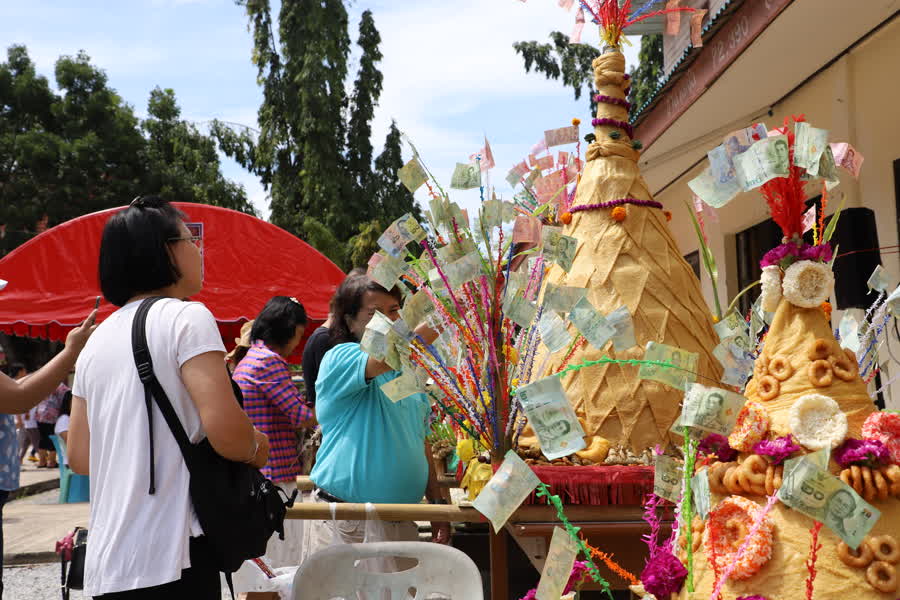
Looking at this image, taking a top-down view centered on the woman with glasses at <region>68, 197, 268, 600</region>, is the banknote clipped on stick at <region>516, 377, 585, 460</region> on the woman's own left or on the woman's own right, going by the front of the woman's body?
on the woman's own right

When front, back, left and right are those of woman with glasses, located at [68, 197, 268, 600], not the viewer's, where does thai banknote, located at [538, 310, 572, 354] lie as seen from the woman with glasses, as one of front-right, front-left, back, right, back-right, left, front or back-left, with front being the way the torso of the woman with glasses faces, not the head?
front-right

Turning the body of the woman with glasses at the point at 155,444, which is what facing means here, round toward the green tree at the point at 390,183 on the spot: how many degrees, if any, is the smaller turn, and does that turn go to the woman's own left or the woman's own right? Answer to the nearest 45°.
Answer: approximately 45° to the woman's own left

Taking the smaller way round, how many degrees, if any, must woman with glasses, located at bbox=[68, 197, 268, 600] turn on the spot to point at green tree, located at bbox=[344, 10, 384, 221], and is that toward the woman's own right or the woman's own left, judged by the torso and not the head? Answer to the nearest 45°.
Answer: approximately 45° to the woman's own left

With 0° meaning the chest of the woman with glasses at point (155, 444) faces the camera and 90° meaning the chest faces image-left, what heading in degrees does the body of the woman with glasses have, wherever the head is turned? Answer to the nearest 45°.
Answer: approximately 225°

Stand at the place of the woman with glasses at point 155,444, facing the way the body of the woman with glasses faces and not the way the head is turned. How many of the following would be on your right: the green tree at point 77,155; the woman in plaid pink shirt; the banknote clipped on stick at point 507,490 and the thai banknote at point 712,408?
2

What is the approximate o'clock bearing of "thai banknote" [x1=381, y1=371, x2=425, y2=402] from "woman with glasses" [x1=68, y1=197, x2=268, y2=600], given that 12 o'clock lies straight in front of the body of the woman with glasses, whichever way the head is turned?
The thai banknote is roughly at 1 o'clock from the woman with glasses.

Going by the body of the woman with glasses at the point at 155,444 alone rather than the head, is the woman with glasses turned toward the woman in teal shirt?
yes

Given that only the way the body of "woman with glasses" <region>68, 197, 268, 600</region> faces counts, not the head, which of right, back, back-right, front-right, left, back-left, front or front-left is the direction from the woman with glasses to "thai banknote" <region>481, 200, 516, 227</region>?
front-right

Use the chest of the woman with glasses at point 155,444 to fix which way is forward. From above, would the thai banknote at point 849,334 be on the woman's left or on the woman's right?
on the woman's right

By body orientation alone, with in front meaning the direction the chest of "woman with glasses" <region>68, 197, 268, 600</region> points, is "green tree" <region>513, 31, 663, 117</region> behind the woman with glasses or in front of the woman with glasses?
in front

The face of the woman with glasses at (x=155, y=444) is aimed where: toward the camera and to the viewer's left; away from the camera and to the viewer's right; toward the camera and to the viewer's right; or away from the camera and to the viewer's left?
away from the camera and to the viewer's right

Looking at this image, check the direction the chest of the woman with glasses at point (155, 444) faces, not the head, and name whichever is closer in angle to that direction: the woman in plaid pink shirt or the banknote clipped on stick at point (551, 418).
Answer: the woman in plaid pink shirt

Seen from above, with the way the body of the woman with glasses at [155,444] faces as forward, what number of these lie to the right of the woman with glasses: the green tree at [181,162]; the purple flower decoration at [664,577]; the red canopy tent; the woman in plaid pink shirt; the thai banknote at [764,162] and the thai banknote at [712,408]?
3
